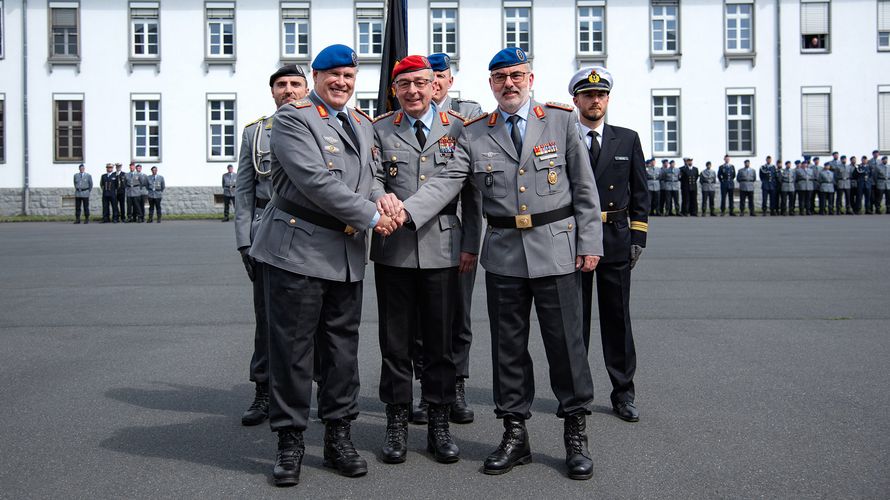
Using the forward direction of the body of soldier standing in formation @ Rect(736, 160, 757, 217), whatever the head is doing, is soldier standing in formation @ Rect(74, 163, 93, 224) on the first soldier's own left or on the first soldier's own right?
on the first soldier's own right

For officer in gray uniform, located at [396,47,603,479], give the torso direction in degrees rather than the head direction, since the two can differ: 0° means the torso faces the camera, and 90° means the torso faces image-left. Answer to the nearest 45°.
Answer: approximately 0°

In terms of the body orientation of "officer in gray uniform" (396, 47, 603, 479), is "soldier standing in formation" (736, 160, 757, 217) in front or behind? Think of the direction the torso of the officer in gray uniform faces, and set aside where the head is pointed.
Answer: behind

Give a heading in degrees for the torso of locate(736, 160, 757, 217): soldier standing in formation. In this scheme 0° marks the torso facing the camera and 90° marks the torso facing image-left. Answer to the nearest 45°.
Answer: approximately 0°

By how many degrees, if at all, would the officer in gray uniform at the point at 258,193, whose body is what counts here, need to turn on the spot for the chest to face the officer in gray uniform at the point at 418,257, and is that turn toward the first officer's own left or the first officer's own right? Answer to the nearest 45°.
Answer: approximately 45° to the first officer's own left
